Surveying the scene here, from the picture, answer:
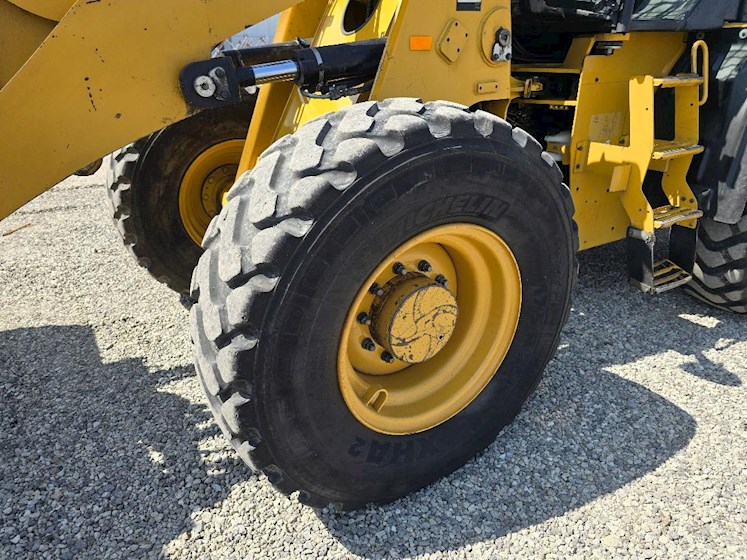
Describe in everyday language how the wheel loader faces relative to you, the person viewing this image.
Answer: facing the viewer and to the left of the viewer
